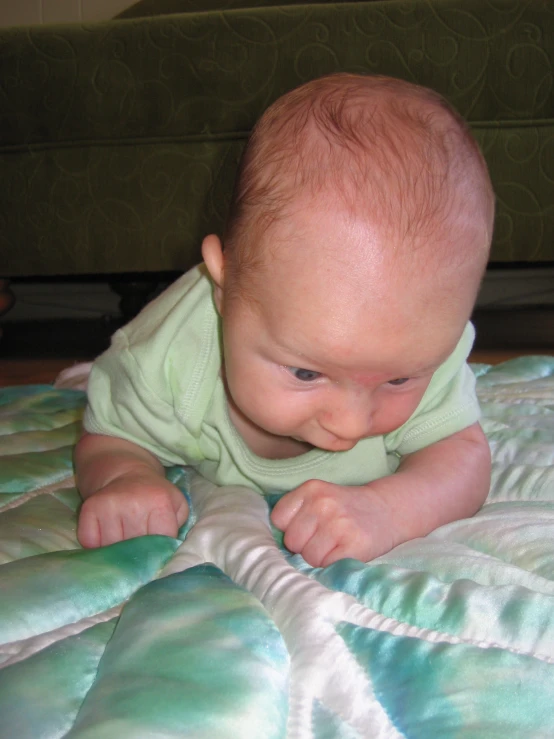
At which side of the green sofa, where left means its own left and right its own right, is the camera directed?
front

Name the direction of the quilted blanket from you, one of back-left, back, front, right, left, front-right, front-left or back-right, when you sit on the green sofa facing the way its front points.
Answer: front

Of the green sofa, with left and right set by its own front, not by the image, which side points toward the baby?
front
